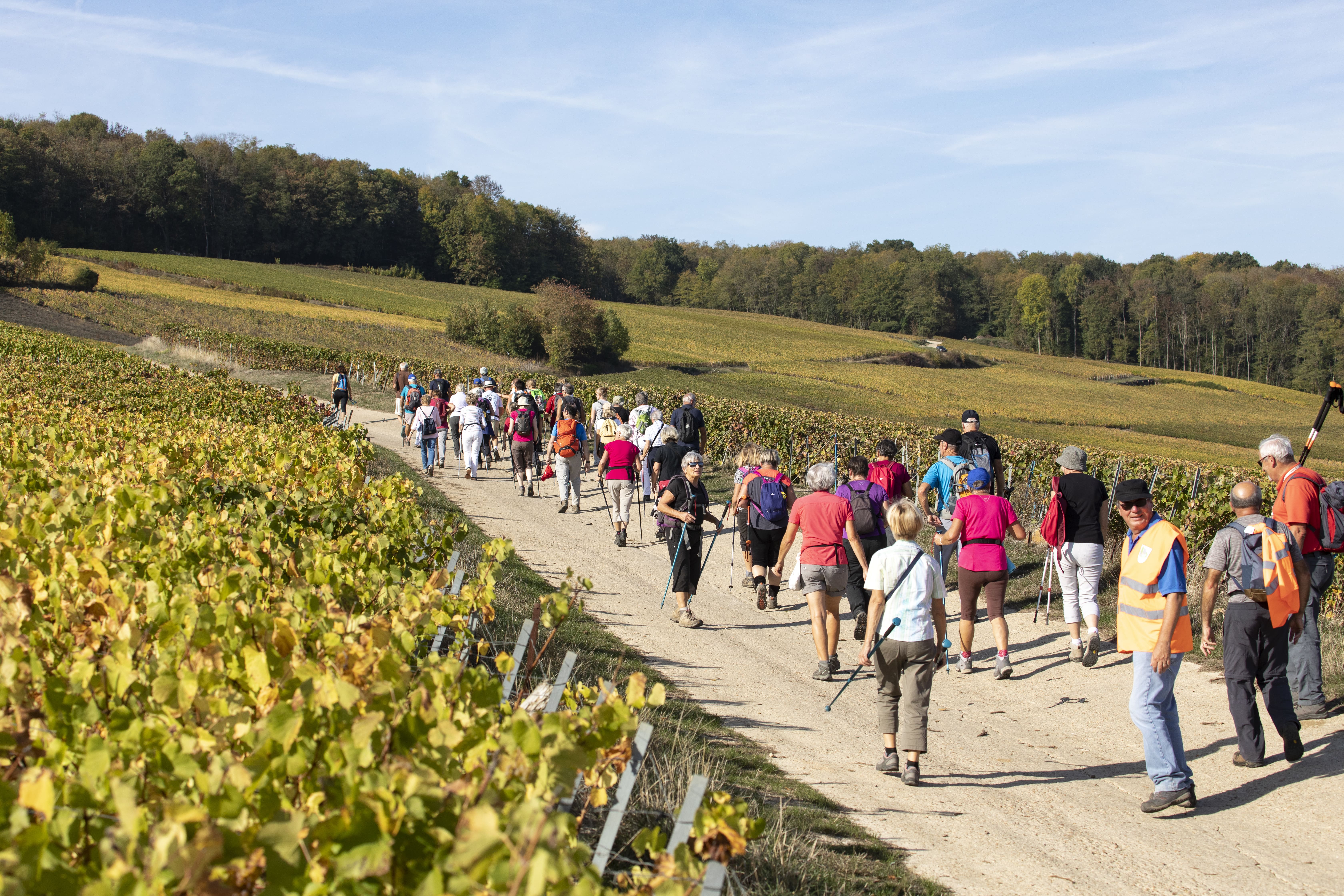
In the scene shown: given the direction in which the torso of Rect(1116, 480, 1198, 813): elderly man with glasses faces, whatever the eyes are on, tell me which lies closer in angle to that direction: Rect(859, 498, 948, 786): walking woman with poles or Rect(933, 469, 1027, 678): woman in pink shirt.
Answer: the walking woman with poles

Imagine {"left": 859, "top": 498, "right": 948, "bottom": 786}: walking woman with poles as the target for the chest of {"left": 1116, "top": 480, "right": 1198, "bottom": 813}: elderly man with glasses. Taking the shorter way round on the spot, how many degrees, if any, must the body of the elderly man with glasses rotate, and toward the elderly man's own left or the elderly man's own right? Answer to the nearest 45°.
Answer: approximately 45° to the elderly man's own right

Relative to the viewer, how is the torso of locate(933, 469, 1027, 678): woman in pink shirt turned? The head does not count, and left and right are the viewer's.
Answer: facing away from the viewer

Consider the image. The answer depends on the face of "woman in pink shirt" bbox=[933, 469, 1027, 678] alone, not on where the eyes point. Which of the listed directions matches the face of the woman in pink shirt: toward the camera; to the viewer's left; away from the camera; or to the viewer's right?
away from the camera

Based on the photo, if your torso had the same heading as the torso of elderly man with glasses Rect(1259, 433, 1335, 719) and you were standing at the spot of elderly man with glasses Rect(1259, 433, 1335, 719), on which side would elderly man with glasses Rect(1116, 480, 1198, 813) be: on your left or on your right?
on your left

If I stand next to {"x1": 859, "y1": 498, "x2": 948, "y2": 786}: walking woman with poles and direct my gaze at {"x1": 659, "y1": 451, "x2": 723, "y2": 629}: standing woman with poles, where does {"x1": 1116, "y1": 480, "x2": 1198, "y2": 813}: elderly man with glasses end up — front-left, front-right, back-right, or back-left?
back-right

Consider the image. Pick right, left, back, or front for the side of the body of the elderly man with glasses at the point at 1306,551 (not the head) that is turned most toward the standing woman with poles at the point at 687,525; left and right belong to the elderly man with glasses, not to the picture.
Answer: front

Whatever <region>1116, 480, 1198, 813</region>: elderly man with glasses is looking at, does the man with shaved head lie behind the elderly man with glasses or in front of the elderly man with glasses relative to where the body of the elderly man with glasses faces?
behind

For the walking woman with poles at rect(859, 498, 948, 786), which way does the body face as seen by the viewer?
away from the camera

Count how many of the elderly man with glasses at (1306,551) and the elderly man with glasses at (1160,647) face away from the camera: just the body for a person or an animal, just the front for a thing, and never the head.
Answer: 0

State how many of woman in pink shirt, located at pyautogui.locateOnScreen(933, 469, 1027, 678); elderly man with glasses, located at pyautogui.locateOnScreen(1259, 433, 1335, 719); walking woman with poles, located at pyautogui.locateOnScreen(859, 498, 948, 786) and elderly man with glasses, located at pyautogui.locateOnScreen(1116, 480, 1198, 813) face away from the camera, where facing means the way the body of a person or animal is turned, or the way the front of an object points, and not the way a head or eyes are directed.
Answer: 2

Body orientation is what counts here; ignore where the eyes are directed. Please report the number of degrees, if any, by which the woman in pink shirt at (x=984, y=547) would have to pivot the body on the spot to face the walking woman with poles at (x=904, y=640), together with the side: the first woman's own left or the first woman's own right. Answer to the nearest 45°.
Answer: approximately 180°

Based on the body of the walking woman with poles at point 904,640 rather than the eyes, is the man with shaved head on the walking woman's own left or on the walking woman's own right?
on the walking woman's own right
